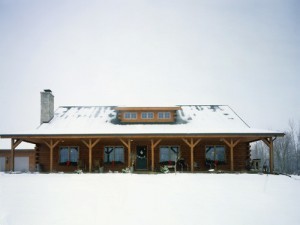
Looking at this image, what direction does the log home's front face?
toward the camera
